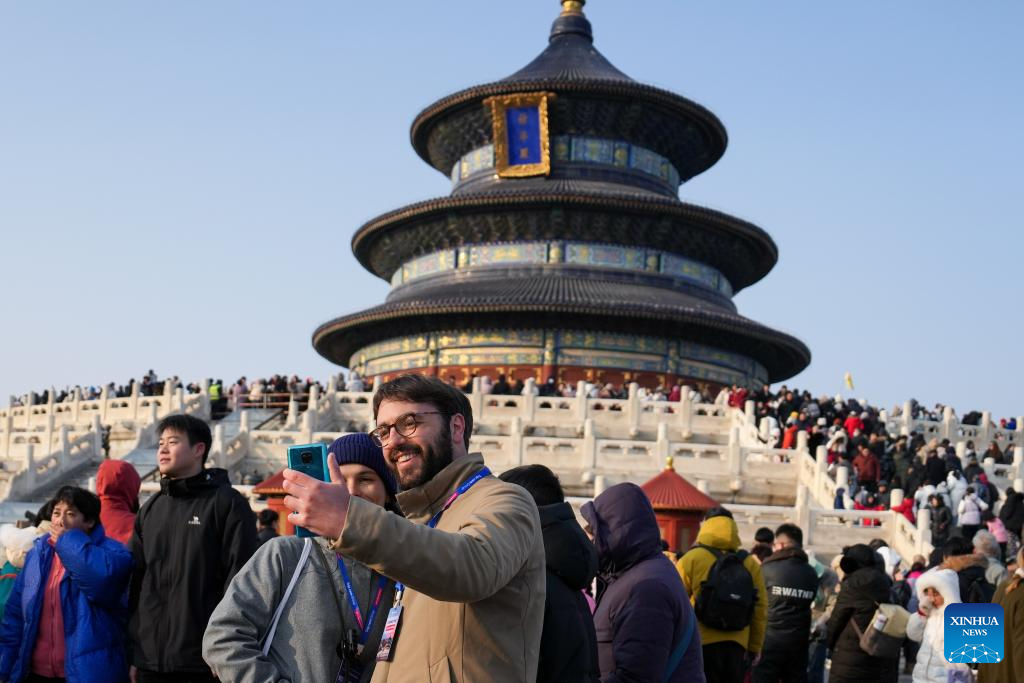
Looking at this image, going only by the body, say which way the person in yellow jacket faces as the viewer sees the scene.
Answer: away from the camera

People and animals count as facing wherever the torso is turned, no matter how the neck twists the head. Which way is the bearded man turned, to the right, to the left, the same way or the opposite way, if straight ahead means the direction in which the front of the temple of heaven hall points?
the same way

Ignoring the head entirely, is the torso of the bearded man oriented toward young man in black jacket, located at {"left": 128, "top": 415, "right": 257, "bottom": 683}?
no

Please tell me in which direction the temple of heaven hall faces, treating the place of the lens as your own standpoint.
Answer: facing the viewer and to the left of the viewer

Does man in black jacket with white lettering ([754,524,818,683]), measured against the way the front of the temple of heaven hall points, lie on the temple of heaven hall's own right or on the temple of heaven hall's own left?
on the temple of heaven hall's own left

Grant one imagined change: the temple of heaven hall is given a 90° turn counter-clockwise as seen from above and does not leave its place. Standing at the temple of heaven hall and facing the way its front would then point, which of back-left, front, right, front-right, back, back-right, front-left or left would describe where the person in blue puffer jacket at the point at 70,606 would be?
front-right

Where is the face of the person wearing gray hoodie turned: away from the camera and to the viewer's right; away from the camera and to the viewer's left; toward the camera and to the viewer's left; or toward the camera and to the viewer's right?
toward the camera and to the viewer's left

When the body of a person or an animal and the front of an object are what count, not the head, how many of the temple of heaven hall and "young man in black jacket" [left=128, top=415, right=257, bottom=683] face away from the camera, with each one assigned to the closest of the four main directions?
0

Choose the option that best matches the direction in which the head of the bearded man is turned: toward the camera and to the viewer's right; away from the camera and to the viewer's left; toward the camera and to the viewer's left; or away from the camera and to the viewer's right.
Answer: toward the camera and to the viewer's left

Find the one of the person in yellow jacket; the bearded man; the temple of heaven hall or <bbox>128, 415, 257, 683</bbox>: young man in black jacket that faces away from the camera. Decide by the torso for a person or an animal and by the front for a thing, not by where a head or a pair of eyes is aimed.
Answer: the person in yellow jacket

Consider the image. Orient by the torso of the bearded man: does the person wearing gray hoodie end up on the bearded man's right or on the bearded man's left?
on the bearded man's right

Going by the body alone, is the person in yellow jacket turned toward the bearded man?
no

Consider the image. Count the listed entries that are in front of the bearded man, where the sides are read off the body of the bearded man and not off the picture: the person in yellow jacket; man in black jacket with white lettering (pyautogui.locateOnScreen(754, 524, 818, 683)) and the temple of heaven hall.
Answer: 0

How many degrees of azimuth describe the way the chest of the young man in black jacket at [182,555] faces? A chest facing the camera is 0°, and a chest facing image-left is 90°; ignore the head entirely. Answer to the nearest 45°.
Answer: approximately 45°

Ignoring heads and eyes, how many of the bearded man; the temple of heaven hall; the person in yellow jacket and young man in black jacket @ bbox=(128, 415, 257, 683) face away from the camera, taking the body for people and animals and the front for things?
1

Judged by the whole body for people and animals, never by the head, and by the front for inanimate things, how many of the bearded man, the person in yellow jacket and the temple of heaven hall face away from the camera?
1

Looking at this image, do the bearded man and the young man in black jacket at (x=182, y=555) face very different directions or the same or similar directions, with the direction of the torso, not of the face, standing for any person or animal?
same or similar directions

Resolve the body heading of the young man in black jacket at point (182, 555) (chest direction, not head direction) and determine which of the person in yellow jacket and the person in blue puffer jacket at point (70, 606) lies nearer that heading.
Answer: the person in blue puffer jacket
